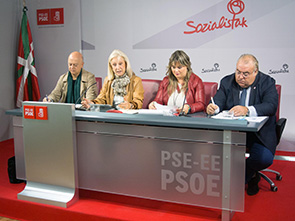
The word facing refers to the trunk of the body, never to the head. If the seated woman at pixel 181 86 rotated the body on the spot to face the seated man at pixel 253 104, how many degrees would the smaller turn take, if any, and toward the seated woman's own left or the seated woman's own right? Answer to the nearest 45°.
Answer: approximately 90° to the seated woman's own left

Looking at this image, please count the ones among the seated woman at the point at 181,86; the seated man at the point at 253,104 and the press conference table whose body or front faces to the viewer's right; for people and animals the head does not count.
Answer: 0

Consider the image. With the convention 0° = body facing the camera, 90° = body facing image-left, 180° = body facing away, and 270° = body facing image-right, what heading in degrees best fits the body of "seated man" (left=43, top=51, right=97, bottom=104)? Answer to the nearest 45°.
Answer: approximately 45°

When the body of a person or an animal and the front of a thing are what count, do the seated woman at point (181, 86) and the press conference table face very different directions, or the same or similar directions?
same or similar directions

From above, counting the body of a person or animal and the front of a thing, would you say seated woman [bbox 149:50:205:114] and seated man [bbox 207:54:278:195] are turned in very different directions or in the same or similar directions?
same or similar directions

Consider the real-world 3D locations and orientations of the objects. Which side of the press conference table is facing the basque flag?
right

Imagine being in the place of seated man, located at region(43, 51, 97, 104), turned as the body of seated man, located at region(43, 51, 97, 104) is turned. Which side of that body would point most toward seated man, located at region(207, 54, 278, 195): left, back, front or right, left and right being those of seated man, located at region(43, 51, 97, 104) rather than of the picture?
left

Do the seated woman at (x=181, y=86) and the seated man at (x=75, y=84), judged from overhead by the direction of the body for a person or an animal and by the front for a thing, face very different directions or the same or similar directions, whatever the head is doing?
same or similar directions

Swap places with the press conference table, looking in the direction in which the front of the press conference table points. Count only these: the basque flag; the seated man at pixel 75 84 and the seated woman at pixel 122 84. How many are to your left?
0

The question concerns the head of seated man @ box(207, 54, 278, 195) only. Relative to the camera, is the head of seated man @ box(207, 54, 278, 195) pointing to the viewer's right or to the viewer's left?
to the viewer's left

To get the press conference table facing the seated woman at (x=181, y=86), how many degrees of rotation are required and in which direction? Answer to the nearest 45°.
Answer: approximately 135° to its right

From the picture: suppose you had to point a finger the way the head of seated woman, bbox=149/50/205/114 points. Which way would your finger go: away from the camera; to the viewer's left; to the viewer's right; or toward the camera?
toward the camera

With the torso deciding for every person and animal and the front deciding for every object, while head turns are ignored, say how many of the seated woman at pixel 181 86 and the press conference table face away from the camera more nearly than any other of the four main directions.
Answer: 0

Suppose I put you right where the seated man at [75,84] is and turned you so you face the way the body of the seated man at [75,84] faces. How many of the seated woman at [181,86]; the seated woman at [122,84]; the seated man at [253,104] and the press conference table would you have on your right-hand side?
0

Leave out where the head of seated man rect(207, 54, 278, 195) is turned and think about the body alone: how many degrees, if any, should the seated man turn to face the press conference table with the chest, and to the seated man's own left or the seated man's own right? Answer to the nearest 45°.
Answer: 0° — they already face it

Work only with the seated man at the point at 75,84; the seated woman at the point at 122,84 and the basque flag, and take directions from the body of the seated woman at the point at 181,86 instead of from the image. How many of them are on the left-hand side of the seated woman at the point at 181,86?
0

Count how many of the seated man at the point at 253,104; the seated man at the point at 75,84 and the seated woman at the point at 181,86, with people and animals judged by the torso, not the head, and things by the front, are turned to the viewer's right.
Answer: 0

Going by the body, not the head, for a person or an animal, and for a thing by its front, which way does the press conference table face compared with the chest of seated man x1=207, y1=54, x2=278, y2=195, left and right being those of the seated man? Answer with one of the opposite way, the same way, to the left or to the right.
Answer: the same way

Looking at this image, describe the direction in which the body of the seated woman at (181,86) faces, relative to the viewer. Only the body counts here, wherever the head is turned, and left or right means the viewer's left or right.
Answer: facing the viewer and to the left of the viewer

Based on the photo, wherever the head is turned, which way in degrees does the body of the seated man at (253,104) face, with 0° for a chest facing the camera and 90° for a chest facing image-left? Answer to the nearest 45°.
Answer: approximately 45°

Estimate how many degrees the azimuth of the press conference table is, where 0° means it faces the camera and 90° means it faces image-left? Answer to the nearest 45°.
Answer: approximately 45°
